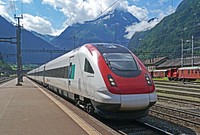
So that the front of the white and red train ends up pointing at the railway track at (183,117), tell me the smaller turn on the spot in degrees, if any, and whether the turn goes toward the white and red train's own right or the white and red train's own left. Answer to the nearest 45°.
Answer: approximately 90° to the white and red train's own left

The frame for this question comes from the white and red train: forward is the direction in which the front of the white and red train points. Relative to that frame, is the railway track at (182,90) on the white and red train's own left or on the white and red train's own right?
on the white and red train's own left

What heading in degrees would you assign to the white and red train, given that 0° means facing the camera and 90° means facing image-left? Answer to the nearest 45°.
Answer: approximately 315°

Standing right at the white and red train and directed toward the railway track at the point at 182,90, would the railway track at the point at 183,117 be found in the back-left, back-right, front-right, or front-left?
front-right
